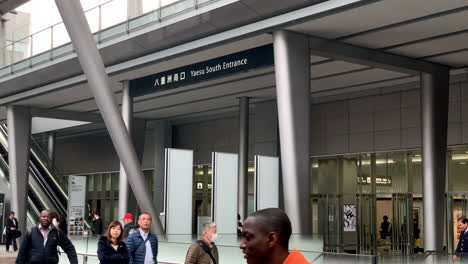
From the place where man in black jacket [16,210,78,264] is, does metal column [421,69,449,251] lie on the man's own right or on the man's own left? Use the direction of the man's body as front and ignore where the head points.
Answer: on the man's own left

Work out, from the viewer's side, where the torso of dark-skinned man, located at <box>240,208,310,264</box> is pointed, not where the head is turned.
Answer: to the viewer's left

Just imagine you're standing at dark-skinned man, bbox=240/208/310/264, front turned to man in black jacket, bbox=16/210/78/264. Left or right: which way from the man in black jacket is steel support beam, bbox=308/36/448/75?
right

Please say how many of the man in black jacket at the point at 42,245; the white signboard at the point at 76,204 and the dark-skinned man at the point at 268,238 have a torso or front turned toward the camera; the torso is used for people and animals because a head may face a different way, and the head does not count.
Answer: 2

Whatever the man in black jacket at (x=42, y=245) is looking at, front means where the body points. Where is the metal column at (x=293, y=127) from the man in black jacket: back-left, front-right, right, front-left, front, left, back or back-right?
back-left

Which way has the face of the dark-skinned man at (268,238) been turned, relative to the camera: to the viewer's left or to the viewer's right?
to the viewer's left

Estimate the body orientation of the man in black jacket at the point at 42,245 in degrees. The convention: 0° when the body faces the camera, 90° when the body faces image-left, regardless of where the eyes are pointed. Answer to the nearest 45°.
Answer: approximately 0°

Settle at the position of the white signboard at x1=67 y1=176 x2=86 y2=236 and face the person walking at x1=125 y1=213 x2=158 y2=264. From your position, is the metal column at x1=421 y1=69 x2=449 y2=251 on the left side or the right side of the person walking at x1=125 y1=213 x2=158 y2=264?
left

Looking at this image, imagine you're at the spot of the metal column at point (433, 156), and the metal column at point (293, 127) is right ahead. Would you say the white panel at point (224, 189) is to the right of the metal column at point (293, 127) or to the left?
right
